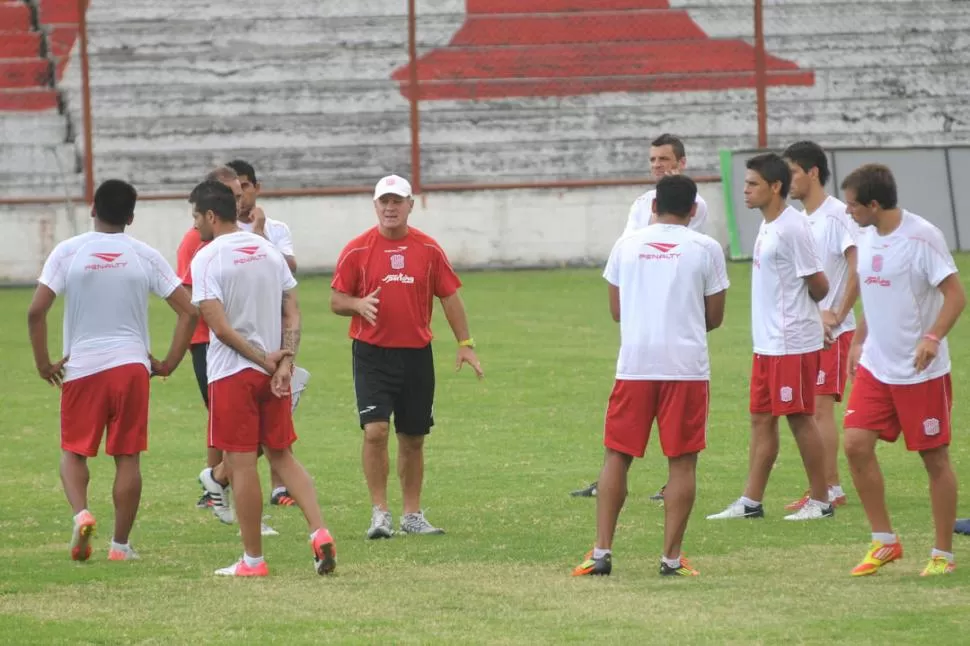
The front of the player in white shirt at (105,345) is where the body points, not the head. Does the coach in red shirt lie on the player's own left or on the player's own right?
on the player's own right

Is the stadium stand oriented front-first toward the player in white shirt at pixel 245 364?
yes

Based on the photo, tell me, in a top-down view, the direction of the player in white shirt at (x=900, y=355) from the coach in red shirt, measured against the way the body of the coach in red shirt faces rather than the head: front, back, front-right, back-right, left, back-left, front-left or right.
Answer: front-left

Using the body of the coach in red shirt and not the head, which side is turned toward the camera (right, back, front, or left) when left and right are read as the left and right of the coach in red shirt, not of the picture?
front

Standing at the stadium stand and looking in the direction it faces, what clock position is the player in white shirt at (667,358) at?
The player in white shirt is roughly at 12 o'clock from the stadium stand.

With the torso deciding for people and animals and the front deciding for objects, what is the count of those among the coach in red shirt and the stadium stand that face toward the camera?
2

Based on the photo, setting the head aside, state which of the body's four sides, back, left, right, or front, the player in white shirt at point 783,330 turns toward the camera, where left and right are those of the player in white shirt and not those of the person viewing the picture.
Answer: left

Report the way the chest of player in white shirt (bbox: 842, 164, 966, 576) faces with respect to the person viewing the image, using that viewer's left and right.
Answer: facing the viewer and to the left of the viewer

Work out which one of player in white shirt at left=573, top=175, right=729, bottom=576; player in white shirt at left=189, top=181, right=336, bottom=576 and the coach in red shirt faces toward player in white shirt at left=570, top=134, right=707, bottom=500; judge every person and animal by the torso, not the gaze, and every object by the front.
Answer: player in white shirt at left=573, top=175, right=729, bottom=576

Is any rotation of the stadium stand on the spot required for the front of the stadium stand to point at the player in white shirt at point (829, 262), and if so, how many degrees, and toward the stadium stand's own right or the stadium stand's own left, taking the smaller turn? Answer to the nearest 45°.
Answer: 0° — it already faces them

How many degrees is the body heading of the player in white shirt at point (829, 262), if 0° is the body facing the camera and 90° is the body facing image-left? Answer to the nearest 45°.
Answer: approximately 90°

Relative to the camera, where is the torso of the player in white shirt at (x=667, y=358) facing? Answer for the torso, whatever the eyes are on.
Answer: away from the camera

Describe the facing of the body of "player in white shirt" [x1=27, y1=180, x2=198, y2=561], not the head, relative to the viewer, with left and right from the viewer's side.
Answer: facing away from the viewer

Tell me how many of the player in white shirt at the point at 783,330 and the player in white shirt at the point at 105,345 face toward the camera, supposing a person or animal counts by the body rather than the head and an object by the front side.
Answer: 0

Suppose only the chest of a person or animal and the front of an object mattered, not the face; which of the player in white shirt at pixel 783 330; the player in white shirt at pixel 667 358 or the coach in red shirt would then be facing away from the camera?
the player in white shirt at pixel 667 358
